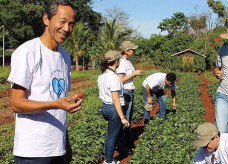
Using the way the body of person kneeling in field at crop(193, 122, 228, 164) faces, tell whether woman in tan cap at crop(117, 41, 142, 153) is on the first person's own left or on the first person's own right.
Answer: on the first person's own right

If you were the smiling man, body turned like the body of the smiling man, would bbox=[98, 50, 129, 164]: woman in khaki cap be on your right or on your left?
on your left

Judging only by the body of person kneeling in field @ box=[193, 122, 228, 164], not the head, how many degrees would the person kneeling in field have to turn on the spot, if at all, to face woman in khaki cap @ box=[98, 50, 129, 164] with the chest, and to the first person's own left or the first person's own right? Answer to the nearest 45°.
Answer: approximately 90° to the first person's own right

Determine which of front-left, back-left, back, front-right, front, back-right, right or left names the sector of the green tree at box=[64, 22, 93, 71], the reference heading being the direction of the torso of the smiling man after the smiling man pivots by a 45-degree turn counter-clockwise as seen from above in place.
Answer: left

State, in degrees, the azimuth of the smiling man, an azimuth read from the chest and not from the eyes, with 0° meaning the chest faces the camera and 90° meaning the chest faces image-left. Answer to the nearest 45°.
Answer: approximately 315°

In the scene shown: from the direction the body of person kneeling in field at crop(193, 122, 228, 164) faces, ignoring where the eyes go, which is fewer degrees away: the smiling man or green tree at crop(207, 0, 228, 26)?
the smiling man

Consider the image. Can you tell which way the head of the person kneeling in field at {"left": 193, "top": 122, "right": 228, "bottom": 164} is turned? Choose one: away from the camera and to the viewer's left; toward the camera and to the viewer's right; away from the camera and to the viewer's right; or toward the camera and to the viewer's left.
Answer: toward the camera and to the viewer's left

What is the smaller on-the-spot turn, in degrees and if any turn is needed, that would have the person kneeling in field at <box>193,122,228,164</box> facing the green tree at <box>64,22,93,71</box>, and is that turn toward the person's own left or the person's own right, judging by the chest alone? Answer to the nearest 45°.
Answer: approximately 90° to the person's own right

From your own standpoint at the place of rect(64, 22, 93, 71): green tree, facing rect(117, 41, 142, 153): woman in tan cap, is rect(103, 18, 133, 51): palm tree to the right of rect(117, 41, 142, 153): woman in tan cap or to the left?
left

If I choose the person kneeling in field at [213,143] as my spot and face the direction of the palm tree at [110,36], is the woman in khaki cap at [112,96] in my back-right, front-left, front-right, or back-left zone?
front-left

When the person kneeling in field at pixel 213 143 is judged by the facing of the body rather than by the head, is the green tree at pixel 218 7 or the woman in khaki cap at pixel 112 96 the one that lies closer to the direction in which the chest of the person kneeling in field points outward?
the woman in khaki cap
